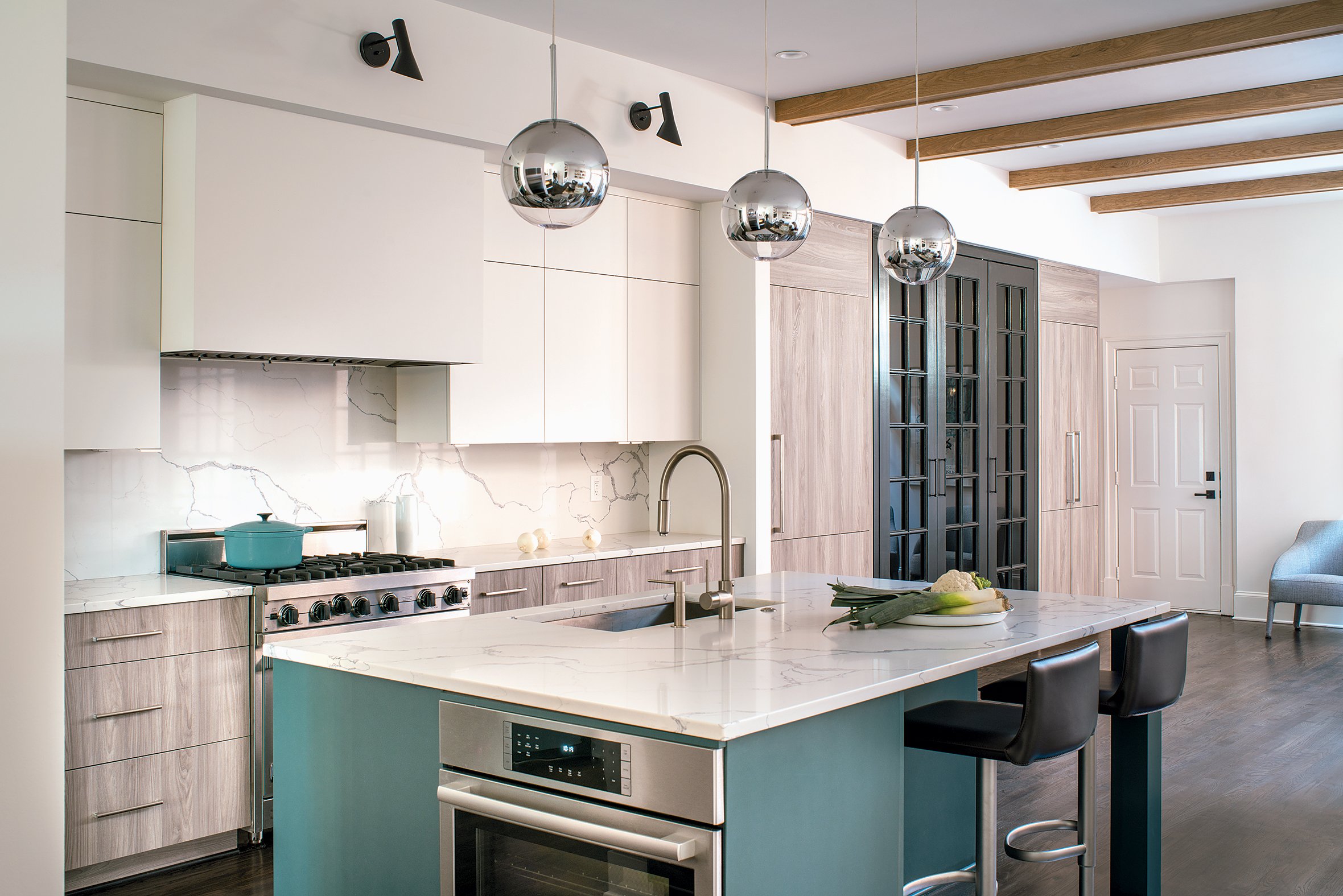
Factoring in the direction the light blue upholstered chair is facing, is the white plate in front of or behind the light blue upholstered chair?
in front

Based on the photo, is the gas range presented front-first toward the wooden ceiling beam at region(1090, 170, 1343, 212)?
no

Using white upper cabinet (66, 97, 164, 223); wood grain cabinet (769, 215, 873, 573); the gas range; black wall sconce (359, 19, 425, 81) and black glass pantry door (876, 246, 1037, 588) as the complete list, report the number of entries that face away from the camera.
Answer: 0

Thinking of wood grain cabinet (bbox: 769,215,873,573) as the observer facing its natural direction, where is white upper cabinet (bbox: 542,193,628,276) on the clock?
The white upper cabinet is roughly at 3 o'clock from the wood grain cabinet.

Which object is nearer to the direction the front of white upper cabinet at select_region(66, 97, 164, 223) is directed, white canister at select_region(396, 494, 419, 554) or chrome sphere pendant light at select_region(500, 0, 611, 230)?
the chrome sphere pendant light

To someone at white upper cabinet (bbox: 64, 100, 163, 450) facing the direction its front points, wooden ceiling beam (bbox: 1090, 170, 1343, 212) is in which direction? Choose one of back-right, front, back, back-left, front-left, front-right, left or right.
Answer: front-left

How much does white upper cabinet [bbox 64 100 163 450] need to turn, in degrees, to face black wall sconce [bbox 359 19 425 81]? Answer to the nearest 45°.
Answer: approximately 45° to its left

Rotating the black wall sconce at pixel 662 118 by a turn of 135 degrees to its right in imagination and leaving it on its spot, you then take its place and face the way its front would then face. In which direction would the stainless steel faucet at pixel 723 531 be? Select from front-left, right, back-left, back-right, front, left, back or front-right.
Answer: left

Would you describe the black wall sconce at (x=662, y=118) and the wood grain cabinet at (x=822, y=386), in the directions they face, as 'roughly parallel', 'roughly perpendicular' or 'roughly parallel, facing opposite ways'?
roughly parallel

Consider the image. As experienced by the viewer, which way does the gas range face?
facing the viewer and to the right of the viewer

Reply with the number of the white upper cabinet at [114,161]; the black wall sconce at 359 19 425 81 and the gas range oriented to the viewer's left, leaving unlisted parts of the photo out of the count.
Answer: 0

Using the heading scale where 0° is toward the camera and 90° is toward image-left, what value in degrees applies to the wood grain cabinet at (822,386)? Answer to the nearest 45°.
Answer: approximately 315°

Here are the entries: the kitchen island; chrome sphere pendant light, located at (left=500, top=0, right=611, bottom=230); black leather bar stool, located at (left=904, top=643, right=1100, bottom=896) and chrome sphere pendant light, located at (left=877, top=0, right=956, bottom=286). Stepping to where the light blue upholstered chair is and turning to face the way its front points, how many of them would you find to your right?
0

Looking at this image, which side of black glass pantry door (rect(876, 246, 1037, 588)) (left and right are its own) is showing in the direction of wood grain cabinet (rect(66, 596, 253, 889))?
right

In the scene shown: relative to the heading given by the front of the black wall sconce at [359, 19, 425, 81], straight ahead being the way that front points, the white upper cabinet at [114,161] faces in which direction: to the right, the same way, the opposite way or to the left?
the same way

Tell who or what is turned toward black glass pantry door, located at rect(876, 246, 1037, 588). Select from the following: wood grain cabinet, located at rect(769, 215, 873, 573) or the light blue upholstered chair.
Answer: the light blue upholstered chair

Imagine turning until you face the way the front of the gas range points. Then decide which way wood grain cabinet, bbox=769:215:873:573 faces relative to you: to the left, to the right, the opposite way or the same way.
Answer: the same way

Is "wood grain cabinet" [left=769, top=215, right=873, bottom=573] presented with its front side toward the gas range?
no

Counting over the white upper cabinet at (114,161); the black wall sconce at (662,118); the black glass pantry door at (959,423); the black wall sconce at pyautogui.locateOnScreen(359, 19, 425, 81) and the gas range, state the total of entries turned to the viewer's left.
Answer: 0

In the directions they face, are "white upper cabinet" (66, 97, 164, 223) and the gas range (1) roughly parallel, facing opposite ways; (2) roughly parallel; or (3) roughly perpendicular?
roughly parallel

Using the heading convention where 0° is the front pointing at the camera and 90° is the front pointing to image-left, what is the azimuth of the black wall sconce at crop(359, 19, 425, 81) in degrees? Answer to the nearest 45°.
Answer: approximately 315°
